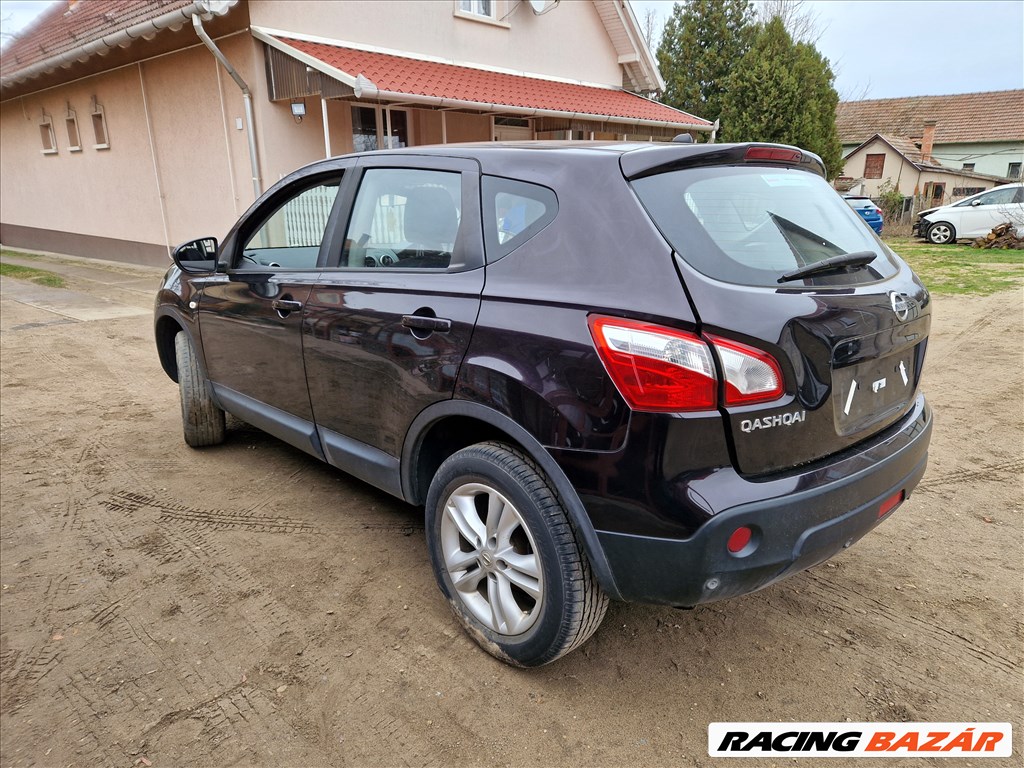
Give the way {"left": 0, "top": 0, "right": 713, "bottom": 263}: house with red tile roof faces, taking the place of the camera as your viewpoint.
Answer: facing the viewer and to the right of the viewer

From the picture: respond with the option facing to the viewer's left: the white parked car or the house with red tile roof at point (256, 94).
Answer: the white parked car

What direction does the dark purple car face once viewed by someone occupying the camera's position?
facing away from the viewer and to the left of the viewer

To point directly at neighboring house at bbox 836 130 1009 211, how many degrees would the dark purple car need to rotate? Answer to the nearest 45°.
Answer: approximately 90° to its right

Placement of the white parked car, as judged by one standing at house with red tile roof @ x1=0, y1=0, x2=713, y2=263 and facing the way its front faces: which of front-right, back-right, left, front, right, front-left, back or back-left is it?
front-left

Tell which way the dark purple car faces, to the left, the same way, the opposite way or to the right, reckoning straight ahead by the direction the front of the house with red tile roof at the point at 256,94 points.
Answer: the opposite way

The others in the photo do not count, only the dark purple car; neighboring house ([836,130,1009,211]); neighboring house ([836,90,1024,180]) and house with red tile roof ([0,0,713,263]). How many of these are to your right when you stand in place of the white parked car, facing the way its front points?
2

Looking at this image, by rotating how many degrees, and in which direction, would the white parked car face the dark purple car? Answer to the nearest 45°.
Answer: approximately 90° to its left

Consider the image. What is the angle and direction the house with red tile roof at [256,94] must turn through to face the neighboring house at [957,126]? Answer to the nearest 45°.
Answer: approximately 90° to its left

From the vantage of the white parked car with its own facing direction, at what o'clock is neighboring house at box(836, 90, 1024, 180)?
The neighboring house is roughly at 3 o'clock from the white parked car.

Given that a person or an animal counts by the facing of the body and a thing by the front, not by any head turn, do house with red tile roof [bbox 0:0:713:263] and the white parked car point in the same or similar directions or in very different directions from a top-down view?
very different directions

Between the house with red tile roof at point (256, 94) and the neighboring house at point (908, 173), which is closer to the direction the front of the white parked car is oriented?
the house with red tile roof

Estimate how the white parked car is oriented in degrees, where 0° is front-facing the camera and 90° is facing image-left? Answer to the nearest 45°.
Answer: approximately 90°

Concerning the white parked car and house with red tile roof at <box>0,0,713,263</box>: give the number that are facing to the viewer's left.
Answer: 1

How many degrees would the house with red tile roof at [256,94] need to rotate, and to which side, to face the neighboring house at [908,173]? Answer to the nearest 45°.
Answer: approximately 90° to its left
